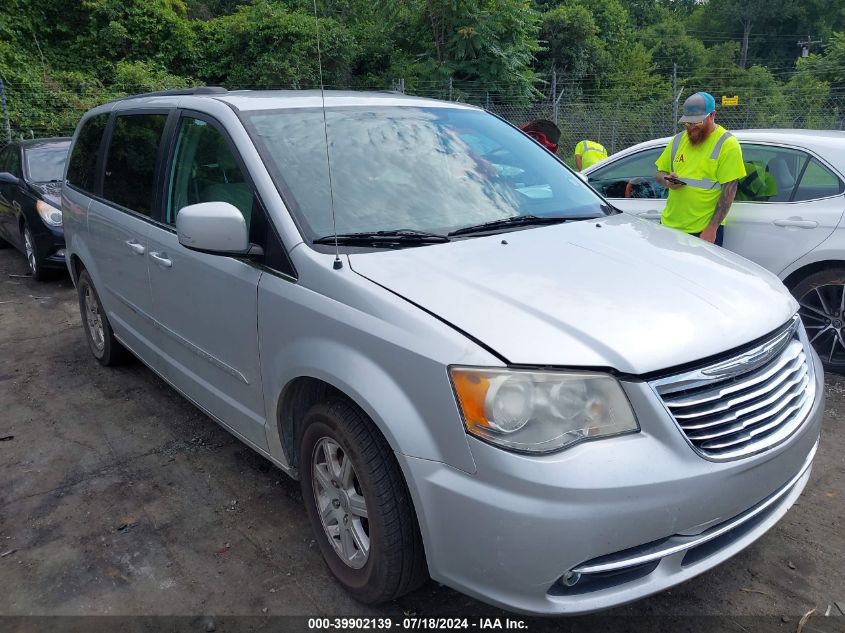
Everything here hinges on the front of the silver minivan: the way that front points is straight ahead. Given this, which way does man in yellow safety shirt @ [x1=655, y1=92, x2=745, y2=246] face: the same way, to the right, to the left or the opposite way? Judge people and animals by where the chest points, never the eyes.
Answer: to the right

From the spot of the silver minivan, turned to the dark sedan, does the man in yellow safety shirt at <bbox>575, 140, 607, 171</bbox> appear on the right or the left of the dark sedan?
right

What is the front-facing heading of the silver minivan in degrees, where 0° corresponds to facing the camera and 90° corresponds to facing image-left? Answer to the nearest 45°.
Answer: approximately 315°

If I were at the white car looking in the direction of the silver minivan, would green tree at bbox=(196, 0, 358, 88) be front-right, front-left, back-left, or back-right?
back-right

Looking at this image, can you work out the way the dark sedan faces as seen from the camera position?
facing the viewer and to the right of the viewer

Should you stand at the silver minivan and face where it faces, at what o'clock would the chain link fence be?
The chain link fence is roughly at 8 o'clock from the silver minivan.

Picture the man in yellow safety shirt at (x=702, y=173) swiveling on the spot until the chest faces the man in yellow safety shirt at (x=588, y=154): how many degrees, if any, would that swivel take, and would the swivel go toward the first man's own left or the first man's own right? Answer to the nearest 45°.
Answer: approximately 135° to the first man's own right

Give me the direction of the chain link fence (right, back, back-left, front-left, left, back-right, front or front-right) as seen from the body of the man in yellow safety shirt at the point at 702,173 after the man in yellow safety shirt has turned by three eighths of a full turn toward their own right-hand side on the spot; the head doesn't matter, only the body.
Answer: front

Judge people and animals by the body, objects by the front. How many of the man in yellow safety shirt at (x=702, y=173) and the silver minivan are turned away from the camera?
0

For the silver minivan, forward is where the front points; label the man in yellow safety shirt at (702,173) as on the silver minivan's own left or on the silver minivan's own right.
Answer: on the silver minivan's own left

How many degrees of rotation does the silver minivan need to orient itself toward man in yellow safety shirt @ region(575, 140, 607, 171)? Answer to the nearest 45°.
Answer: approximately 135° to its left

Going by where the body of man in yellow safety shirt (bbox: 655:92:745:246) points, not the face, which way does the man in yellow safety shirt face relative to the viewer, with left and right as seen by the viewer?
facing the viewer and to the left of the viewer

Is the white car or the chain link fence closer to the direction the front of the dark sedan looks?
the white car

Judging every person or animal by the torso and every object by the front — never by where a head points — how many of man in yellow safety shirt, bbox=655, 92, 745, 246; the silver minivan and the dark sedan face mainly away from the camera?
0
